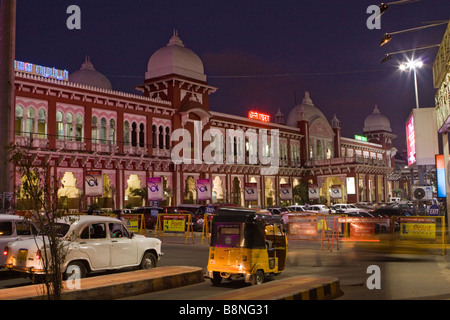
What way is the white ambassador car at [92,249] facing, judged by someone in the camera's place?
facing away from the viewer and to the right of the viewer

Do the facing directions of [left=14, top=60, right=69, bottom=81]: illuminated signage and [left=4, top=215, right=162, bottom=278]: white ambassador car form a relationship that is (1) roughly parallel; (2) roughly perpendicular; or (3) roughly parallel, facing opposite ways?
roughly perpendicular

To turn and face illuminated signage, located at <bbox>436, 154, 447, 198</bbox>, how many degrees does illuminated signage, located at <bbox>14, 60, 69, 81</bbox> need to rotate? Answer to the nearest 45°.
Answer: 0° — it already faces it

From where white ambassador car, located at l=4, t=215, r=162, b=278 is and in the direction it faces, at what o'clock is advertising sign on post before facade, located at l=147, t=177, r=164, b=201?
The advertising sign on post before facade is roughly at 11 o'clock from the white ambassador car.

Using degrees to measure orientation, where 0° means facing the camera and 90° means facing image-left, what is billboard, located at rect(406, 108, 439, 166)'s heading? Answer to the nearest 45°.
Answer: approximately 90°

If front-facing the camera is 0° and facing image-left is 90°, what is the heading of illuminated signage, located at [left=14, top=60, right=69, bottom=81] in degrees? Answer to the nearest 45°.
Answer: approximately 315°
